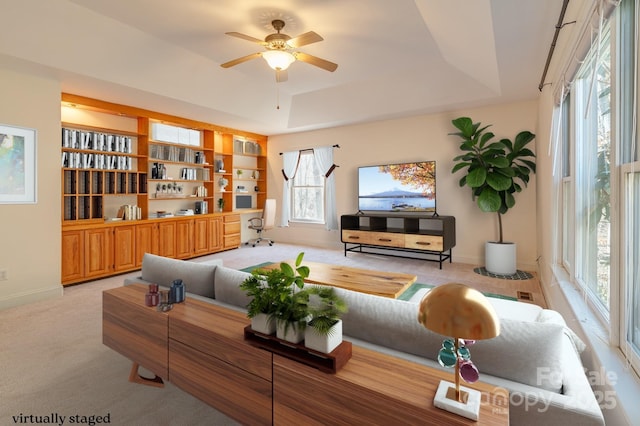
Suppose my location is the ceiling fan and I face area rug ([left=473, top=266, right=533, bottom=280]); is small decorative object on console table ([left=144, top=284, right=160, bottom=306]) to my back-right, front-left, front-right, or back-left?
back-right

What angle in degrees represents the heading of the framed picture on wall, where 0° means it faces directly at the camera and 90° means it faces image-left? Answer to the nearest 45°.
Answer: approximately 315°

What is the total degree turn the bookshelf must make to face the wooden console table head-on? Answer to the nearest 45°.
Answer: approximately 45° to its right

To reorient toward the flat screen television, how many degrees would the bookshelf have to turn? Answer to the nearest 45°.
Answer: approximately 45° to its left

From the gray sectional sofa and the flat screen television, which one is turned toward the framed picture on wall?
the flat screen television

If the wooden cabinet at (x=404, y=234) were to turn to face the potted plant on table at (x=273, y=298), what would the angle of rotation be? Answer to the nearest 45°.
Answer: approximately 45° to its left

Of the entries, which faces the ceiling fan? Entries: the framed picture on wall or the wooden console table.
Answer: the framed picture on wall

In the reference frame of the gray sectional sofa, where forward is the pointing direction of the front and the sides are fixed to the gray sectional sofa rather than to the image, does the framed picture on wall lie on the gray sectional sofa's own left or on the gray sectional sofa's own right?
on the gray sectional sofa's own left

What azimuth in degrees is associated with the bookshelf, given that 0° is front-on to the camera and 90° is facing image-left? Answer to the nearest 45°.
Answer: approximately 315°

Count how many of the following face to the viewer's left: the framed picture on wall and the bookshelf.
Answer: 0

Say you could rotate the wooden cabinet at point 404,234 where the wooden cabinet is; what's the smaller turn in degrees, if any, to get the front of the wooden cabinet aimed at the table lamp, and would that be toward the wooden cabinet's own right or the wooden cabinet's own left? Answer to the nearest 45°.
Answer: approximately 45° to the wooden cabinet's own left

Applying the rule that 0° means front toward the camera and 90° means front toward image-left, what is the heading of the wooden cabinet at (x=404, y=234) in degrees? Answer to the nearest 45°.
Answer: approximately 45°

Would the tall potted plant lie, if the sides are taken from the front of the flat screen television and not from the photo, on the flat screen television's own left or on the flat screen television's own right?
on the flat screen television's own left
